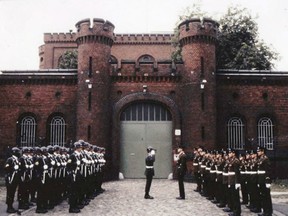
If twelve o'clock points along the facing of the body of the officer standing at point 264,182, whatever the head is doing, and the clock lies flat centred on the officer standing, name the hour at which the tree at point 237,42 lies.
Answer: The tree is roughly at 3 o'clock from the officer standing.

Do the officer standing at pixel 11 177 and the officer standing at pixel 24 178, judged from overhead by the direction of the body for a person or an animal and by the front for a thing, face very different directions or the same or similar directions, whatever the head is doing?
same or similar directions

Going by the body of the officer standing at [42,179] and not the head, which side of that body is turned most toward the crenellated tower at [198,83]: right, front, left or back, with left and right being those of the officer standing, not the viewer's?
left

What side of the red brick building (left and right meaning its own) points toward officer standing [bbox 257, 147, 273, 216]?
front

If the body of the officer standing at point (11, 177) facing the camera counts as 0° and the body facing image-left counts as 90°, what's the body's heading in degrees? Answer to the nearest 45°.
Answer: approximately 315°

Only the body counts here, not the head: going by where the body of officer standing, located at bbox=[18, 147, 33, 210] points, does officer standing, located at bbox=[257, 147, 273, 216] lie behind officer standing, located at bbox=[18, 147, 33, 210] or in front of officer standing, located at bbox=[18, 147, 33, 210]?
in front

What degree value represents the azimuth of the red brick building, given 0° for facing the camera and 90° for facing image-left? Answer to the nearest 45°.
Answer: approximately 0°

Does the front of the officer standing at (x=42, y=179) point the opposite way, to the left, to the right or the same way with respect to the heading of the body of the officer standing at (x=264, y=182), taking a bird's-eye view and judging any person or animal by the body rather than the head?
the opposite way

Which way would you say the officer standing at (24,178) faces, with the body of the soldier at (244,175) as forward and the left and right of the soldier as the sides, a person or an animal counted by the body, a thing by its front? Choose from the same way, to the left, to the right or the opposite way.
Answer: the opposite way

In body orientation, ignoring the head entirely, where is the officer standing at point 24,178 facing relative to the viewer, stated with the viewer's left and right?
facing the viewer and to the right of the viewer

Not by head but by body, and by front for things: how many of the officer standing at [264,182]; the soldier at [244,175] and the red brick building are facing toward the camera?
1

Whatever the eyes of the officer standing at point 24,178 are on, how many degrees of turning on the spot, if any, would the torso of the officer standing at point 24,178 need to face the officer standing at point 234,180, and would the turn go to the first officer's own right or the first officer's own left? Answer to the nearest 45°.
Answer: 0° — they already face them

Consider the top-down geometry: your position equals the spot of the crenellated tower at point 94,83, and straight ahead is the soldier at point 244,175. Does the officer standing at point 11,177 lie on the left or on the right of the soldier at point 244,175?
right

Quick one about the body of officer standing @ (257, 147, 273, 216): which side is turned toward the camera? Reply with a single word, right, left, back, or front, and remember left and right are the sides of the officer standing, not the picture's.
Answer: left

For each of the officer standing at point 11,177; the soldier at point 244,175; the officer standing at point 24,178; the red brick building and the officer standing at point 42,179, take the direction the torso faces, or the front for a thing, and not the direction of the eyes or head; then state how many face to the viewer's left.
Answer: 1

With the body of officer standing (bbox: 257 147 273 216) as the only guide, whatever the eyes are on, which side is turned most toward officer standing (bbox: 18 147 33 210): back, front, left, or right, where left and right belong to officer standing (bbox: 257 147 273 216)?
front

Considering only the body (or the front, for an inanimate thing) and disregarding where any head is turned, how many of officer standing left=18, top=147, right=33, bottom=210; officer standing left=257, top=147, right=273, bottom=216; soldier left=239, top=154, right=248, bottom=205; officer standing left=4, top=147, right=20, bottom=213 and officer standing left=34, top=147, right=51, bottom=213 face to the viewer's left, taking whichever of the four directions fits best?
2
